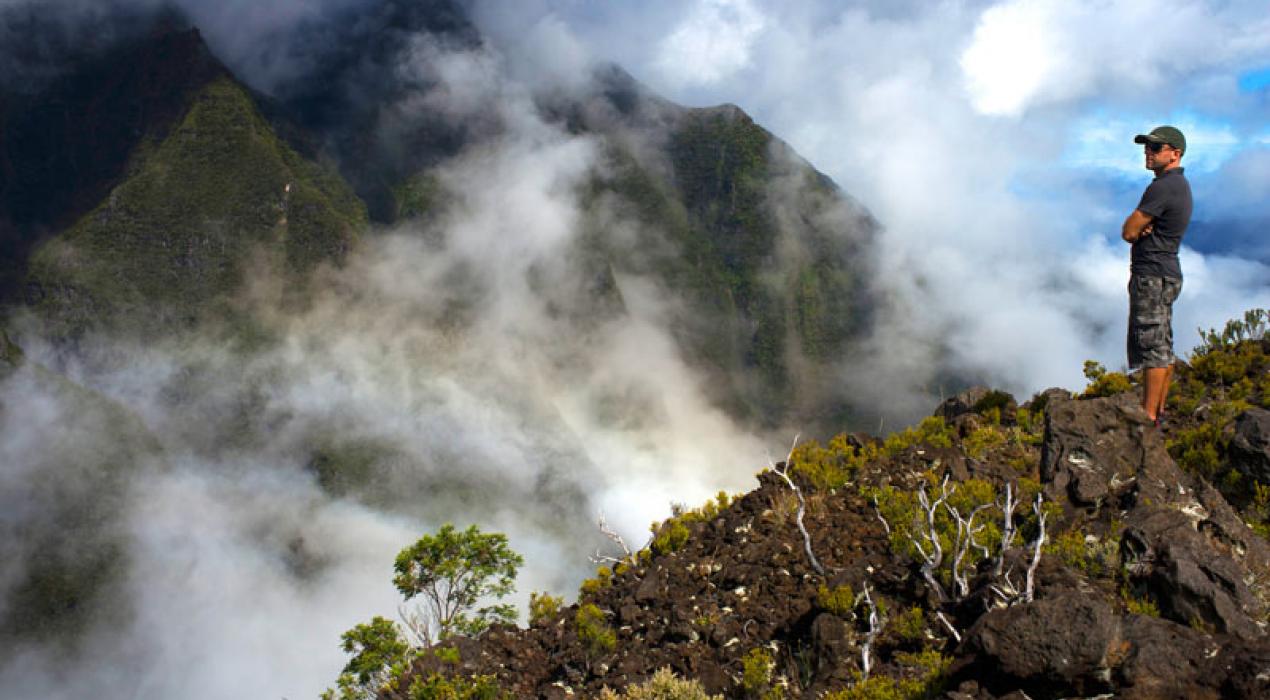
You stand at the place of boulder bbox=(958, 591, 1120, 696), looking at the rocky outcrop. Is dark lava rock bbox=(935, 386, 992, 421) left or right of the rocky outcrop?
left

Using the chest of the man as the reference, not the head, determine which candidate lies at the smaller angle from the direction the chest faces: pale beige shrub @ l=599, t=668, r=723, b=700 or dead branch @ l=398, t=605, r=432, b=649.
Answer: the dead branch

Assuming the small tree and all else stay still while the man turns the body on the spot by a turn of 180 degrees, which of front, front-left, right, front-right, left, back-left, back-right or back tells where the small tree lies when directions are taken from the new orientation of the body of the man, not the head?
back

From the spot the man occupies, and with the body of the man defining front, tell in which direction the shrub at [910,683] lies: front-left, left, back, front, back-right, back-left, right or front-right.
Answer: front-left

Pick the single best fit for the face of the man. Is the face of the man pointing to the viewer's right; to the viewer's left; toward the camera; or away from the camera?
to the viewer's left

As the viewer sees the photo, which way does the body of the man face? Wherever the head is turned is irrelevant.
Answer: to the viewer's left

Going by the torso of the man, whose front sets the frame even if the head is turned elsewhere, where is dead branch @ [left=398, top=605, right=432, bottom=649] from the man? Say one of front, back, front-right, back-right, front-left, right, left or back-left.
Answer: front

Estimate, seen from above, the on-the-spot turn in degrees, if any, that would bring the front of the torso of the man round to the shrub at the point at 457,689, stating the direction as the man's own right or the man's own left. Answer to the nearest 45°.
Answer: approximately 45° to the man's own left

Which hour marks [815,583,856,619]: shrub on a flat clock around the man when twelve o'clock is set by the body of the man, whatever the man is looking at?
The shrub is roughly at 11 o'clock from the man.

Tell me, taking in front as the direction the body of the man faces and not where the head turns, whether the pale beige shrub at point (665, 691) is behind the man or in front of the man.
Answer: in front

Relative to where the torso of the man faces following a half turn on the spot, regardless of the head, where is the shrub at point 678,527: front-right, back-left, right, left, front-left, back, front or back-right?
back
